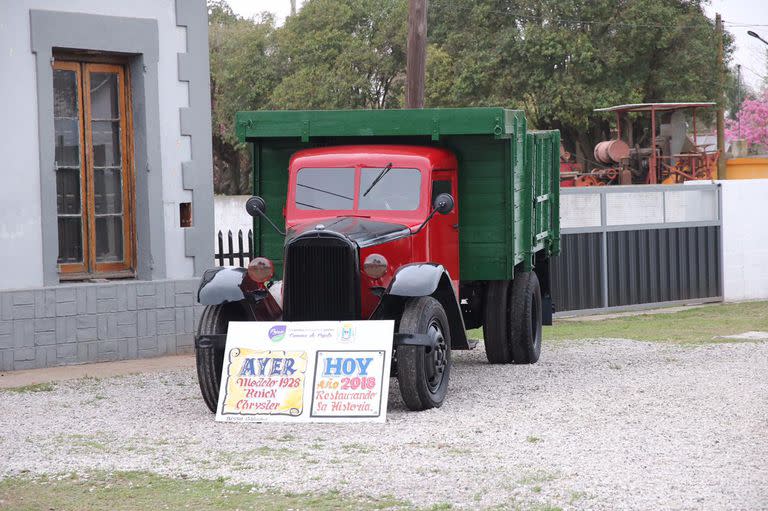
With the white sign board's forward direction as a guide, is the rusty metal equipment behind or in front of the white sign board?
behind

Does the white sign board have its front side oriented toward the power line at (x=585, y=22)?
no

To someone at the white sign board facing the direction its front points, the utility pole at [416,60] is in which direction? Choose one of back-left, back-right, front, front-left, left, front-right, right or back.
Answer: back

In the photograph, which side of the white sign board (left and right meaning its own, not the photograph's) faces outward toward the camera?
front

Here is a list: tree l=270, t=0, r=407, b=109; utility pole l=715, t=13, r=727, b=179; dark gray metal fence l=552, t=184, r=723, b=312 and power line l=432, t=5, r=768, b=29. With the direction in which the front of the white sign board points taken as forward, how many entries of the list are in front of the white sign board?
0

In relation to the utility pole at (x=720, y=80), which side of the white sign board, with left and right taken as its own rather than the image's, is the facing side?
back

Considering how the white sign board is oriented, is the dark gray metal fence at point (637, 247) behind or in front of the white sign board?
behind

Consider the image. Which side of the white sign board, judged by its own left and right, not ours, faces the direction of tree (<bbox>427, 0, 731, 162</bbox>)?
back

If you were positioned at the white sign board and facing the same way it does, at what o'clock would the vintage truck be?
The vintage truck is roughly at 7 o'clock from the white sign board.

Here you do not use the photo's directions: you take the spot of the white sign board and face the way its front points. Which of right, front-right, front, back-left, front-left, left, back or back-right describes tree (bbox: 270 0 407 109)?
back

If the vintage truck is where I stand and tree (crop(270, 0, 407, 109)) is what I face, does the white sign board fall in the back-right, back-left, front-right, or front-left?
back-left
